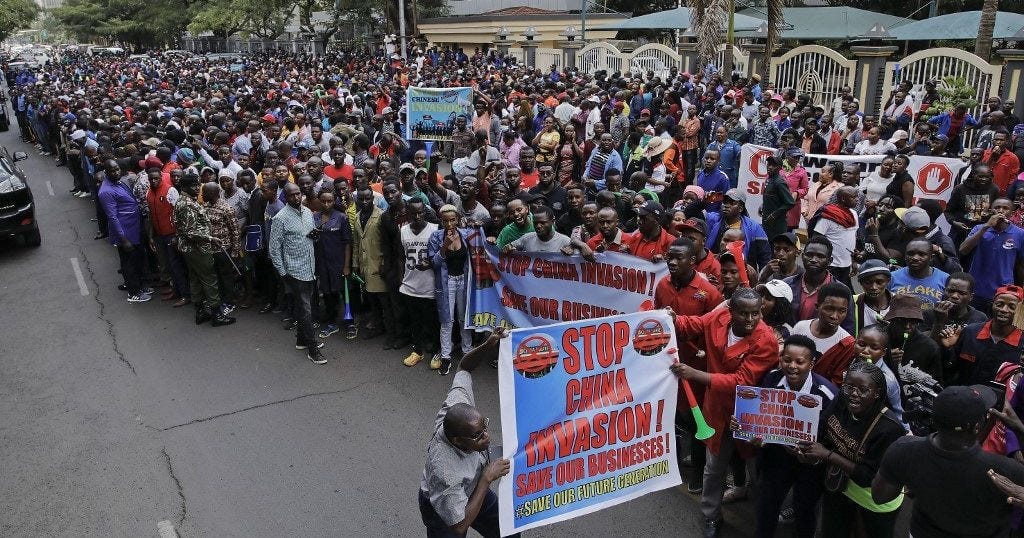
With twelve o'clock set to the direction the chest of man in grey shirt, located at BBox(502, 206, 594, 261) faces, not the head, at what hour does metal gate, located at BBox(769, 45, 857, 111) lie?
The metal gate is roughly at 7 o'clock from the man in grey shirt.

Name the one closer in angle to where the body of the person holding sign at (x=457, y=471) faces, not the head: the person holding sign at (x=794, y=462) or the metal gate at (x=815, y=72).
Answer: the person holding sign

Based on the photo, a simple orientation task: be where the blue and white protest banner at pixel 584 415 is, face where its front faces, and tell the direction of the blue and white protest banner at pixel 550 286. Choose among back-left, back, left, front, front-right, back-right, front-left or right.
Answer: back

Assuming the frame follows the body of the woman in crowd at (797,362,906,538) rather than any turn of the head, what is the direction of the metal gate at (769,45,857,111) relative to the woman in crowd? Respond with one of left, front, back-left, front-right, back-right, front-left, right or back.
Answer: back-right

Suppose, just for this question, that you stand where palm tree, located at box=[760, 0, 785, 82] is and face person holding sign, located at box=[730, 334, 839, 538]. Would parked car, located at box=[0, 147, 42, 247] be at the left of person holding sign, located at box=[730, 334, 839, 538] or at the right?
right

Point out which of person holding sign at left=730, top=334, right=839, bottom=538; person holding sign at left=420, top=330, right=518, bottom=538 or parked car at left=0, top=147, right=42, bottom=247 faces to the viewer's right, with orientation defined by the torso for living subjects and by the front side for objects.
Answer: person holding sign at left=420, top=330, right=518, bottom=538

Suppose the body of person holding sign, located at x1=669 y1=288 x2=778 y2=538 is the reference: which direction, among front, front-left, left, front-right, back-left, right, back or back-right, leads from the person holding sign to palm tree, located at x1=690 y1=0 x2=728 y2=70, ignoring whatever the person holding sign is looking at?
back-right

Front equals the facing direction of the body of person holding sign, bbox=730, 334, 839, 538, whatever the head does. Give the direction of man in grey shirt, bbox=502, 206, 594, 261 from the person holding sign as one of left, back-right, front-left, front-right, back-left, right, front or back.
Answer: back-right

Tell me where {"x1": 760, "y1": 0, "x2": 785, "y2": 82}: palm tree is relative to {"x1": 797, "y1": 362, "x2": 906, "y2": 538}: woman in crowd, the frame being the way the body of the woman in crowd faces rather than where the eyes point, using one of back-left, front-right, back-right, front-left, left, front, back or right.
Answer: back-right

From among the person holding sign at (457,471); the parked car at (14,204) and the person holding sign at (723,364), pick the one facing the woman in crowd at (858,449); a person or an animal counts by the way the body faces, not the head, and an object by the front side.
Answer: the person holding sign at (457,471)

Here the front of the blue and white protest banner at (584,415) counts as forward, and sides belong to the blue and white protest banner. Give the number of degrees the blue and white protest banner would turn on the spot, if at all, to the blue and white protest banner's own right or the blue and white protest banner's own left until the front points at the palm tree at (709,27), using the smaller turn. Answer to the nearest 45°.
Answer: approximately 180°

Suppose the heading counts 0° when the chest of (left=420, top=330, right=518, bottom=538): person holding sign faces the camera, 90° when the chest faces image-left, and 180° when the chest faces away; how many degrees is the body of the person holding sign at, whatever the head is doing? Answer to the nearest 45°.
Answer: approximately 270°

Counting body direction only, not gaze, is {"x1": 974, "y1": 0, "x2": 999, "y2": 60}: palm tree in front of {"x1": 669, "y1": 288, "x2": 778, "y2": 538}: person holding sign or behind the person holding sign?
behind
